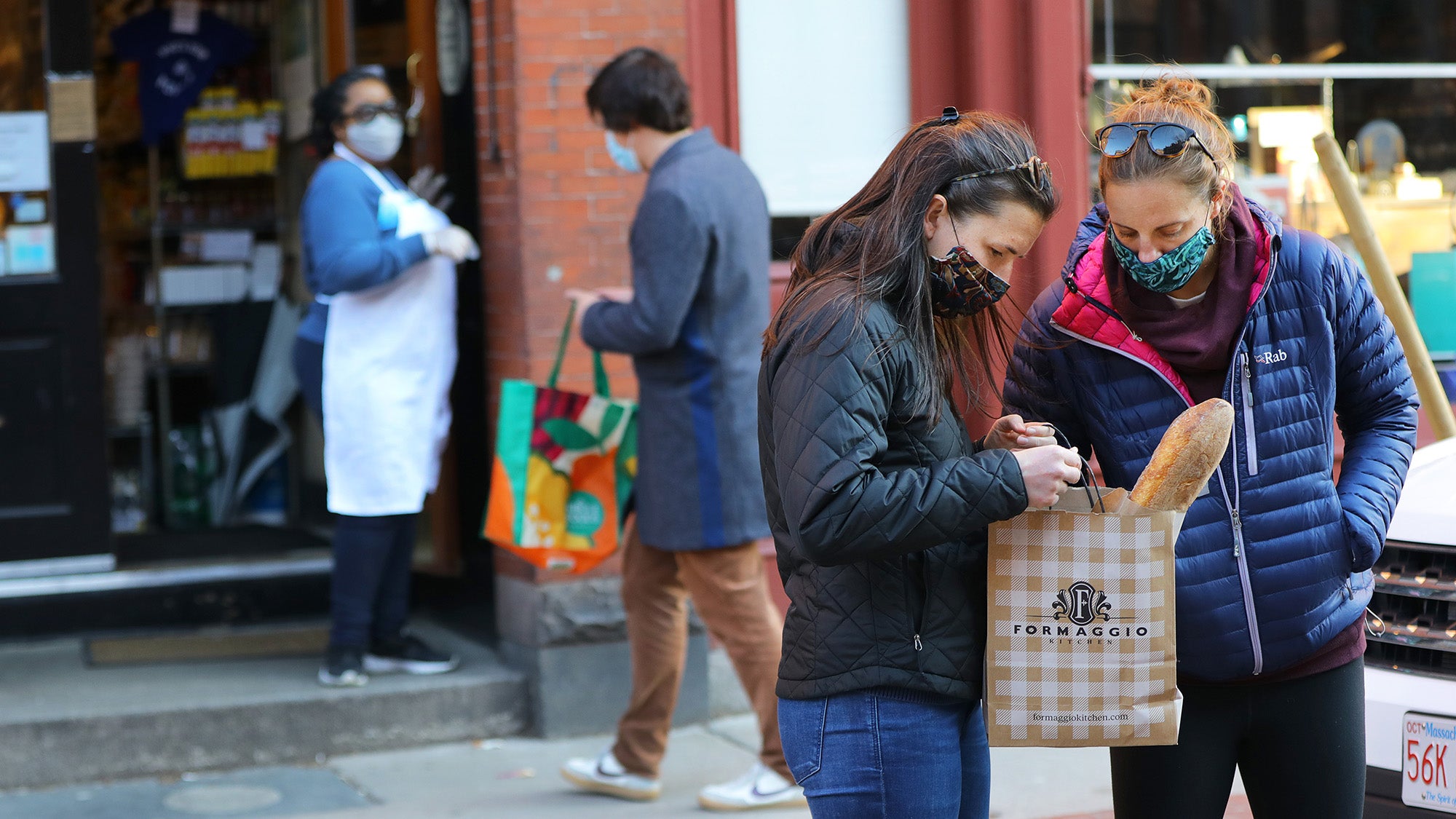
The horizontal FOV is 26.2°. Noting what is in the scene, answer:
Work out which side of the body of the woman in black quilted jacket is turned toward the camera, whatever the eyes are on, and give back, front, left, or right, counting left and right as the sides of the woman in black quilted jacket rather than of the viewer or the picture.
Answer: right

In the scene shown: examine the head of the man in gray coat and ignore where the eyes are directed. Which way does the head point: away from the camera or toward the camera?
away from the camera

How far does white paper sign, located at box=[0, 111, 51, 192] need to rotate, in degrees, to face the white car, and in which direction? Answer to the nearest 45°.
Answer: approximately 45° to its left
